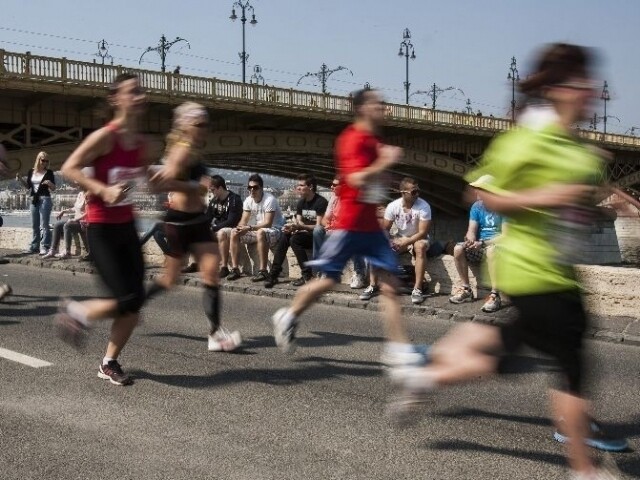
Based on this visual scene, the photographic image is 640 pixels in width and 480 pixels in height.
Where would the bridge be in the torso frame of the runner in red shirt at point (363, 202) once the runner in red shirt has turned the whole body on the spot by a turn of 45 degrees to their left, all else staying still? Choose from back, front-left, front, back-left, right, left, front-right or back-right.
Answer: front-left

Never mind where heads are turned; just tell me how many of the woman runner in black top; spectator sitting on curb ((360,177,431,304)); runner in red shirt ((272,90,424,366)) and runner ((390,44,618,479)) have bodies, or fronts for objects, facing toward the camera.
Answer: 1

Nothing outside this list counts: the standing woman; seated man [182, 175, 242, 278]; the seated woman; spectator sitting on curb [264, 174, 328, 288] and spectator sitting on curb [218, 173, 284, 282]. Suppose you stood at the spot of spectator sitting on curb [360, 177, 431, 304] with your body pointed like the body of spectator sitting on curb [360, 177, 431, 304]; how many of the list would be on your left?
0

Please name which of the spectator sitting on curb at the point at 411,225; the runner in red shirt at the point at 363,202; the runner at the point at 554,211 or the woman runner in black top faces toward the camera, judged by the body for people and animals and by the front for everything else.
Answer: the spectator sitting on curb

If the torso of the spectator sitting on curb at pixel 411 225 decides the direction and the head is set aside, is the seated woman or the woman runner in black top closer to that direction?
the woman runner in black top

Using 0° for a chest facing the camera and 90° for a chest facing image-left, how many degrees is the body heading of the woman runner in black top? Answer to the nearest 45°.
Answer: approximately 270°

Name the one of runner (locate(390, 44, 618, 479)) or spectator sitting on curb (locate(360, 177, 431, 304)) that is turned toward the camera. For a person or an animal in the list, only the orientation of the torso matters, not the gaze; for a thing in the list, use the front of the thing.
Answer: the spectator sitting on curb

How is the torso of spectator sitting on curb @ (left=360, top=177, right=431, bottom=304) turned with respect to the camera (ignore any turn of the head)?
toward the camera

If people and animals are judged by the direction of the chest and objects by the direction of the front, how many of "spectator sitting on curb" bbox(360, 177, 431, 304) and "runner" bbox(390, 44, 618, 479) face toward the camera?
1

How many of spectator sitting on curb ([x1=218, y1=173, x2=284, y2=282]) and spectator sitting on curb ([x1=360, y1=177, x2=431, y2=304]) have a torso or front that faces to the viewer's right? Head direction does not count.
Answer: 0

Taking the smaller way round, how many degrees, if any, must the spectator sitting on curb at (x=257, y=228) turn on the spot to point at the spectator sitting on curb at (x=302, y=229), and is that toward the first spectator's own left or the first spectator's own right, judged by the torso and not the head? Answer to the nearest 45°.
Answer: approximately 90° to the first spectator's own left
